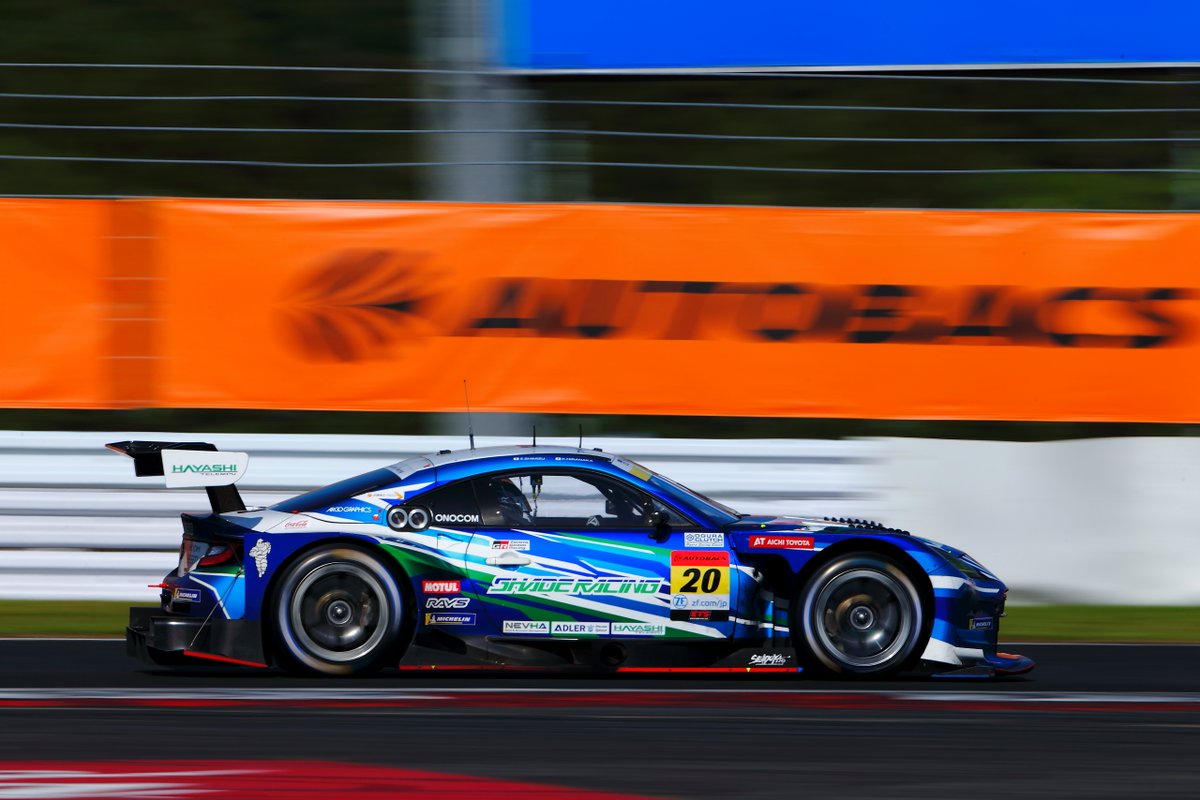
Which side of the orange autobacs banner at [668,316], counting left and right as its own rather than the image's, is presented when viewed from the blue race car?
front

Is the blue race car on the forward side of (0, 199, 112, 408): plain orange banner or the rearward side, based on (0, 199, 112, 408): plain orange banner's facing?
on the forward side

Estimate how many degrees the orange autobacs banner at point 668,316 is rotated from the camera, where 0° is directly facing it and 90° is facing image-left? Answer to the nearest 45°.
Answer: approximately 0°

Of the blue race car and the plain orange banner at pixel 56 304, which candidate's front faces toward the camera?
the plain orange banner

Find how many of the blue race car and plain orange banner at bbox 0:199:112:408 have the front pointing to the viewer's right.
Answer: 1

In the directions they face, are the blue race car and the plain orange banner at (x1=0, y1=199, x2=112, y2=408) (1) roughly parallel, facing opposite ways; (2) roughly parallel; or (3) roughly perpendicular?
roughly perpendicular

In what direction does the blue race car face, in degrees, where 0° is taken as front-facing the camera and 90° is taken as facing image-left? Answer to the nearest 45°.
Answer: approximately 270°

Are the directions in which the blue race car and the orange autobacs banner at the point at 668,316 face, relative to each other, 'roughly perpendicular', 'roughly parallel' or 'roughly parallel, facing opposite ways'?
roughly perpendicular
